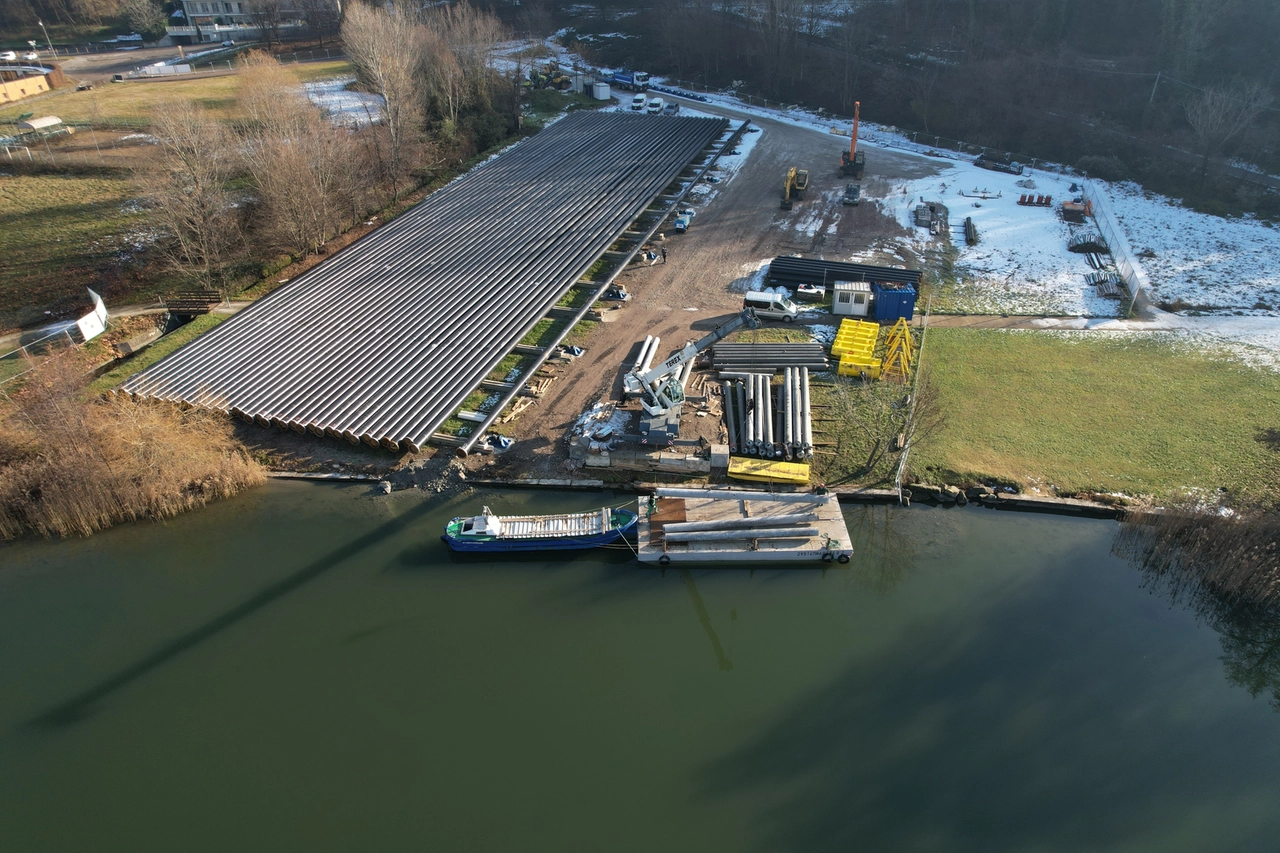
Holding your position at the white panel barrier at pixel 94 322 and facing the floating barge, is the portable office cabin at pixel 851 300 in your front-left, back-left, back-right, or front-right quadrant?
front-left

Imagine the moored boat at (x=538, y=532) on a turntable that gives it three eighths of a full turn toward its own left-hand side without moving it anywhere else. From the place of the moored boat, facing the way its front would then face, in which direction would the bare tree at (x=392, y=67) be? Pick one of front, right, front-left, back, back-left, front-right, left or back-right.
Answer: front-right

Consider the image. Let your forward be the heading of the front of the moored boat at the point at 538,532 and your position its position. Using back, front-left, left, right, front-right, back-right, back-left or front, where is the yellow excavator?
front-left

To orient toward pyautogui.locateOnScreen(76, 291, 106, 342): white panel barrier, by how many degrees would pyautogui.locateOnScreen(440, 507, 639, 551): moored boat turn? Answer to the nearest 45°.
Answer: approximately 135° to its left

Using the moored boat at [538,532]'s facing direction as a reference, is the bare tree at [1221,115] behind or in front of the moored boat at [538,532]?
in front
